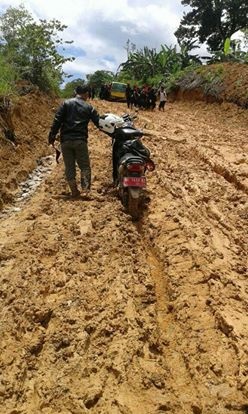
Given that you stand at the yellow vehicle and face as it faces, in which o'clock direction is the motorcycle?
The motorcycle is roughly at 12 o'clock from the yellow vehicle.

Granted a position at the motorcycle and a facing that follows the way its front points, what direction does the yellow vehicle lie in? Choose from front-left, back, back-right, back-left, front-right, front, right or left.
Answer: front

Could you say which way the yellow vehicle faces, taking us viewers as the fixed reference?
facing the viewer

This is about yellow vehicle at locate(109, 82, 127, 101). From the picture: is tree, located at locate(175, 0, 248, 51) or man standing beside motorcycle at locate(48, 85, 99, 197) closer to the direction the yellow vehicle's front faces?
the man standing beside motorcycle

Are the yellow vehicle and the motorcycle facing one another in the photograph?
yes

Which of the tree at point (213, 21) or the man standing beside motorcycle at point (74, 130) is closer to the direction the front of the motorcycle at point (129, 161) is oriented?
the tree

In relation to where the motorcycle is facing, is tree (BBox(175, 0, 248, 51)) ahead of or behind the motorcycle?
ahead

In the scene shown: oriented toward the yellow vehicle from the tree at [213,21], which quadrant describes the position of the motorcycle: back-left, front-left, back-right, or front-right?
front-left

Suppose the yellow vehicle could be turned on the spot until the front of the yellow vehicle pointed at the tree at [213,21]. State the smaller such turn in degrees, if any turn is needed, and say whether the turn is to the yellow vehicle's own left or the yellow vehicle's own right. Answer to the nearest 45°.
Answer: approximately 135° to the yellow vehicle's own left

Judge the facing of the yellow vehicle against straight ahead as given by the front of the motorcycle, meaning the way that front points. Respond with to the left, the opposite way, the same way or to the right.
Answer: the opposite way

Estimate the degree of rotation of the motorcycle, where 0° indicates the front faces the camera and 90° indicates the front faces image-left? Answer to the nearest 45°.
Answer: approximately 180°

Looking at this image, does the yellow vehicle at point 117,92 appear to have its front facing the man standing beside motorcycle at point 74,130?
yes

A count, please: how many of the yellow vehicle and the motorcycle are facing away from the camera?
1
